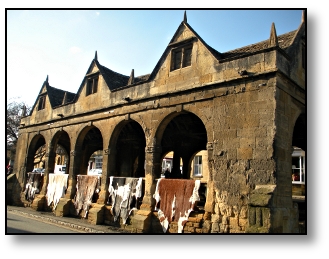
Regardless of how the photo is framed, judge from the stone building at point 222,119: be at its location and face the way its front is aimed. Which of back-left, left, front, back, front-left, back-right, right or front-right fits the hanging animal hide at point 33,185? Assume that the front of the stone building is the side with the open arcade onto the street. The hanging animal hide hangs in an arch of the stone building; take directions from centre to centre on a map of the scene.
right

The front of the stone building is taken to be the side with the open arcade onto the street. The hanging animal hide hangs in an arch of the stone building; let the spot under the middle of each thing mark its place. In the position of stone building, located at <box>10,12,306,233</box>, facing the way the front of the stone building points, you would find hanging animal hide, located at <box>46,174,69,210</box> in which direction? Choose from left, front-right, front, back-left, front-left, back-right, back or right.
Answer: right

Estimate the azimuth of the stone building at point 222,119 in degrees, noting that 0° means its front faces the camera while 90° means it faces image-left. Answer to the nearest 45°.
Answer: approximately 45°
